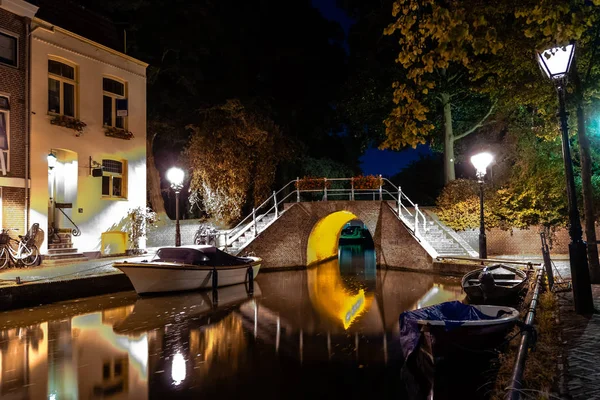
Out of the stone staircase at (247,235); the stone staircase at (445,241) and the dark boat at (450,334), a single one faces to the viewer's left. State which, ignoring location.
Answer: the stone staircase at (247,235)

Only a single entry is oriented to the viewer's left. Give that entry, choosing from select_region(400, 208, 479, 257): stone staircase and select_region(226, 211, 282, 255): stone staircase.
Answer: select_region(226, 211, 282, 255): stone staircase

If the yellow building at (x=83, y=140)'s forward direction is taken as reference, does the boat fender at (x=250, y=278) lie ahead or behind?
ahead

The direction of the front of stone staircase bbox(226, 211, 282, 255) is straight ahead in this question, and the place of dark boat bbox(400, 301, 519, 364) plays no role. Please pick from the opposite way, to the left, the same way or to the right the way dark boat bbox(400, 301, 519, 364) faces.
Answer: the opposite way

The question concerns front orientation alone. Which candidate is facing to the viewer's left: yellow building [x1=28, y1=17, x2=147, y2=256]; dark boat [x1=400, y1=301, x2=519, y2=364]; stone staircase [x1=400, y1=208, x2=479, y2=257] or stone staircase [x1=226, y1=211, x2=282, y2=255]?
stone staircase [x1=226, y1=211, x2=282, y2=255]

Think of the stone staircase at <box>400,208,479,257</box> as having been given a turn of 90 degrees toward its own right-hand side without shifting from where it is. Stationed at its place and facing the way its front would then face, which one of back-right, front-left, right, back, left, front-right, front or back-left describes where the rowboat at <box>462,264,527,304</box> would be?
front-left

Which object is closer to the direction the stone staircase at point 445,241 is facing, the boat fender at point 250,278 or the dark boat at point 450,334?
the dark boat

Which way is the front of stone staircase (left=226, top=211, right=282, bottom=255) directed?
to the viewer's left

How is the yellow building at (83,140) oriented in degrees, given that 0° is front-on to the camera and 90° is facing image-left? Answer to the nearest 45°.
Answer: approximately 315°

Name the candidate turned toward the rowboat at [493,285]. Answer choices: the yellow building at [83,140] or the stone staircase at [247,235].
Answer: the yellow building

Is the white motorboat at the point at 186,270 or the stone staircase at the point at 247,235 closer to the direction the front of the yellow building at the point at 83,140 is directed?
the white motorboat
